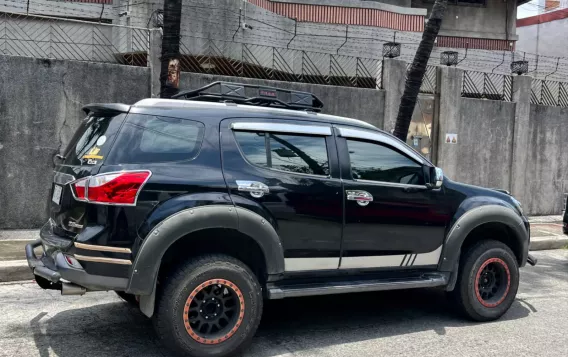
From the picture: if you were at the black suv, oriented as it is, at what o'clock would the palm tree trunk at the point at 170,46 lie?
The palm tree trunk is roughly at 10 o'clock from the black suv.

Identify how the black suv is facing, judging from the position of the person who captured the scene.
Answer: facing away from the viewer and to the right of the viewer

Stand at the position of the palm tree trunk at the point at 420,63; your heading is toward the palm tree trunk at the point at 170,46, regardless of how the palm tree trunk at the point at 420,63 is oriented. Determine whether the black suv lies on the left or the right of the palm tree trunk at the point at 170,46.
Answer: left
